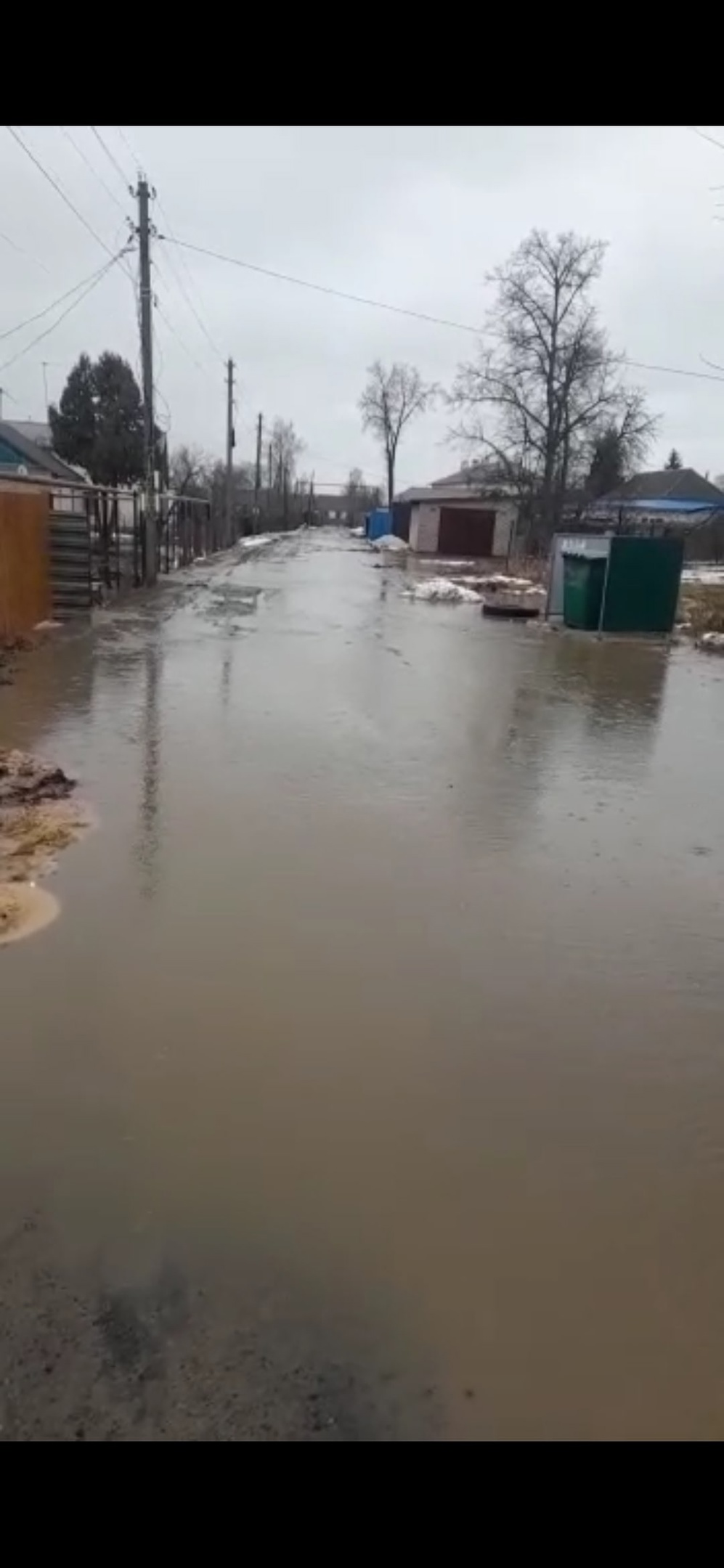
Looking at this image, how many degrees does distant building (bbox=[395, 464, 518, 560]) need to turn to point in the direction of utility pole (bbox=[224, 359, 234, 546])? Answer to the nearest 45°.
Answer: approximately 45° to its right

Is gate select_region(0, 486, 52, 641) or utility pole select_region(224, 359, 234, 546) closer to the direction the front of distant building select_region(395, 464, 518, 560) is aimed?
the gate

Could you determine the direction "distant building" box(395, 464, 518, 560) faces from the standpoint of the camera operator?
facing the viewer

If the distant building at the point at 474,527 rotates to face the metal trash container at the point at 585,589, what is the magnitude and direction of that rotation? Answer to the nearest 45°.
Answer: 0° — it already faces it

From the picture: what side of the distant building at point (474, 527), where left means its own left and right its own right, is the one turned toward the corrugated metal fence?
front

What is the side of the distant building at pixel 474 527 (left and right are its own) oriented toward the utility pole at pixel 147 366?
front

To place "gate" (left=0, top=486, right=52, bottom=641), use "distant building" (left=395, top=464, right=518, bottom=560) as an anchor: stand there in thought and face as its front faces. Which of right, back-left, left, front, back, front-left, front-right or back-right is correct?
front
